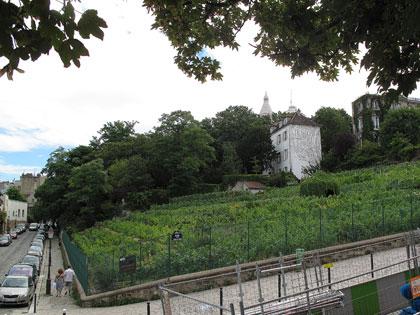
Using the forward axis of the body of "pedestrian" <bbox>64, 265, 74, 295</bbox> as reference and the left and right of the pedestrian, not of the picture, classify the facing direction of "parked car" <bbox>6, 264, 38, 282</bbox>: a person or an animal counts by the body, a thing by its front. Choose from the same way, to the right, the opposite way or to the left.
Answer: the opposite way

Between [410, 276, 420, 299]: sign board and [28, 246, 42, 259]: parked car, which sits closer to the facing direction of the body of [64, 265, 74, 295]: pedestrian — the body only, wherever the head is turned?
the parked car

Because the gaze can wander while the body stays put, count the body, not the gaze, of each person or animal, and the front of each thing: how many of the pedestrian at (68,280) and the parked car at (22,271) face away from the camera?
1

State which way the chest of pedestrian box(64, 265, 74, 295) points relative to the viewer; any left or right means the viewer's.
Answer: facing away from the viewer

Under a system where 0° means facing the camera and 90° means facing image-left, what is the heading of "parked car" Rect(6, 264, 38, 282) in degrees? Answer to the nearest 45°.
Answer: approximately 0°

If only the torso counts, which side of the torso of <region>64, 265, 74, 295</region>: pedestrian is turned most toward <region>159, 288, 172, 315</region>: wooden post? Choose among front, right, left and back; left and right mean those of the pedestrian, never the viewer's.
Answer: back

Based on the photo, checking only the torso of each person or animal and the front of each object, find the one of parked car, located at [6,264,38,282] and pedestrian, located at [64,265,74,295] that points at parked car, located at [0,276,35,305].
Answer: parked car, located at [6,264,38,282]

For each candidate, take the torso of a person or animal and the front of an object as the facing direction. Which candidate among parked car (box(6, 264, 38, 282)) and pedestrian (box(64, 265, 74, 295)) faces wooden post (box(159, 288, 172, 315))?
the parked car

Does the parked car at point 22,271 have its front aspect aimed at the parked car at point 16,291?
yes
